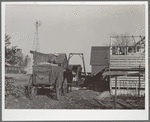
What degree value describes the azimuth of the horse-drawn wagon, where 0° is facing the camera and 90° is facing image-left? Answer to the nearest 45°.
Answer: approximately 225°

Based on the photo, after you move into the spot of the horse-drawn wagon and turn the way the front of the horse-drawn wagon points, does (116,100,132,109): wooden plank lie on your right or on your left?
on your right
